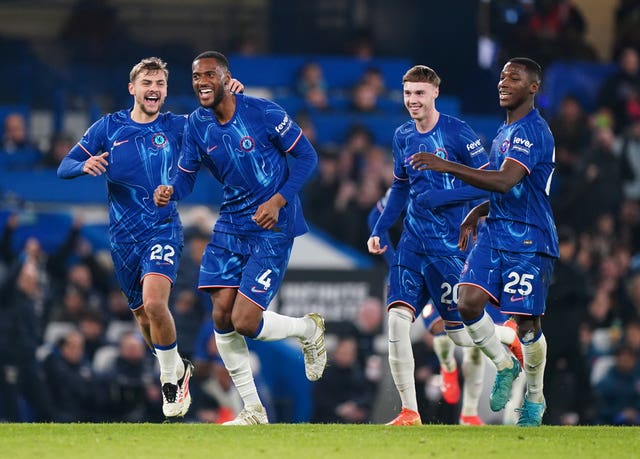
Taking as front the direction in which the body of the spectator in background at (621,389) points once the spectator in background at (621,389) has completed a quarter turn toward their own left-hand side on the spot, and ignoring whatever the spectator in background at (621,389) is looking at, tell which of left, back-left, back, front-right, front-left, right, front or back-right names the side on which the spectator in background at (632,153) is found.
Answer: left

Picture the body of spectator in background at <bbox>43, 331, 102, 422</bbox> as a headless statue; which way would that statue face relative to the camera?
toward the camera

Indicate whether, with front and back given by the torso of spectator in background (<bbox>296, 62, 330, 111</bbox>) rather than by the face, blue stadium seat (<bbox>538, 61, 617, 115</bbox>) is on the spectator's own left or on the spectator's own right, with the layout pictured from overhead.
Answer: on the spectator's own left

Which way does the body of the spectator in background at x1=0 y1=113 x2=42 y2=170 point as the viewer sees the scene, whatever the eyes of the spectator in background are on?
toward the camera

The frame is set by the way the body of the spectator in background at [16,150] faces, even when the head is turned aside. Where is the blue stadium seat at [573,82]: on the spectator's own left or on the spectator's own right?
on the spectator's own left

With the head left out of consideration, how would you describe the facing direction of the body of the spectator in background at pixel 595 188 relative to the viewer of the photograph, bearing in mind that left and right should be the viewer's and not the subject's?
facing the viewer and to the left of the viewer

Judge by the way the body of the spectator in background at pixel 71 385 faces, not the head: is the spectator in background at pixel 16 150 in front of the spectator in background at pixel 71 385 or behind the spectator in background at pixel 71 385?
behind

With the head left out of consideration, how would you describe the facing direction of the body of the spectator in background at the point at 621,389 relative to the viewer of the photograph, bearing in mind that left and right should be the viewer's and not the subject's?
facing the viewer
